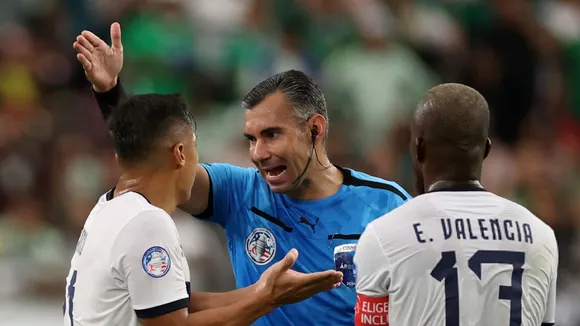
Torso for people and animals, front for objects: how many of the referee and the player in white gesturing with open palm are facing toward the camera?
1

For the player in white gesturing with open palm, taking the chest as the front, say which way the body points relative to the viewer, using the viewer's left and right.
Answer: facing away from the viewer and to the right of the viewer

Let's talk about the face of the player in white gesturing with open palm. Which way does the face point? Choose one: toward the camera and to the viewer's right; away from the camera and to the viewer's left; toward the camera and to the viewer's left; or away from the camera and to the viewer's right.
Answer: away from the camera and to the viewer's right

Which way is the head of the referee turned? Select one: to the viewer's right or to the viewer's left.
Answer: to the viewer's left

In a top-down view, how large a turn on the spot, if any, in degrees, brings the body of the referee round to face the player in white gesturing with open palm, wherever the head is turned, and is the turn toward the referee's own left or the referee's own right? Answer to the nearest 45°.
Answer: approximately 45° to the referee's own right

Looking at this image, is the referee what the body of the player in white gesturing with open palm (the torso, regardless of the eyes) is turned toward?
yes

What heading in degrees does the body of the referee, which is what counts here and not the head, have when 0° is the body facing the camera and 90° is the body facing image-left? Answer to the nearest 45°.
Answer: approximately 0°
